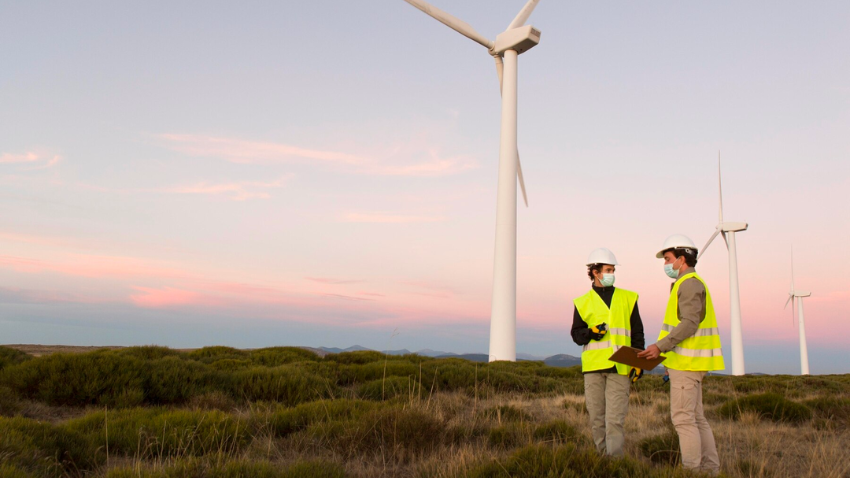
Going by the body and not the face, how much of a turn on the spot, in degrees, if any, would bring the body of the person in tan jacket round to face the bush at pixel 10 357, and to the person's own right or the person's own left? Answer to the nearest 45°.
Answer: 0° — they already face it

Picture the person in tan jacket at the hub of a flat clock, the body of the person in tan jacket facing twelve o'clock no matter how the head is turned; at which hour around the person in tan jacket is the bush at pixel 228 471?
The bush is roughly at 11 o'clock from the person in tan jacket.

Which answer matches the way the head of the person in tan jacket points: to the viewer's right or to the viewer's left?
to the viewer's left

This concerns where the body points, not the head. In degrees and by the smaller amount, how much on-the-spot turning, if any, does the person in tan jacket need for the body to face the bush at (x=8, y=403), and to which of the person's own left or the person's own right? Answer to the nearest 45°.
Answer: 0° — they already face it

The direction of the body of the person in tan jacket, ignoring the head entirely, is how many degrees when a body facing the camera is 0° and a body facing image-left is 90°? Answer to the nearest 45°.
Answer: approximately 90°
